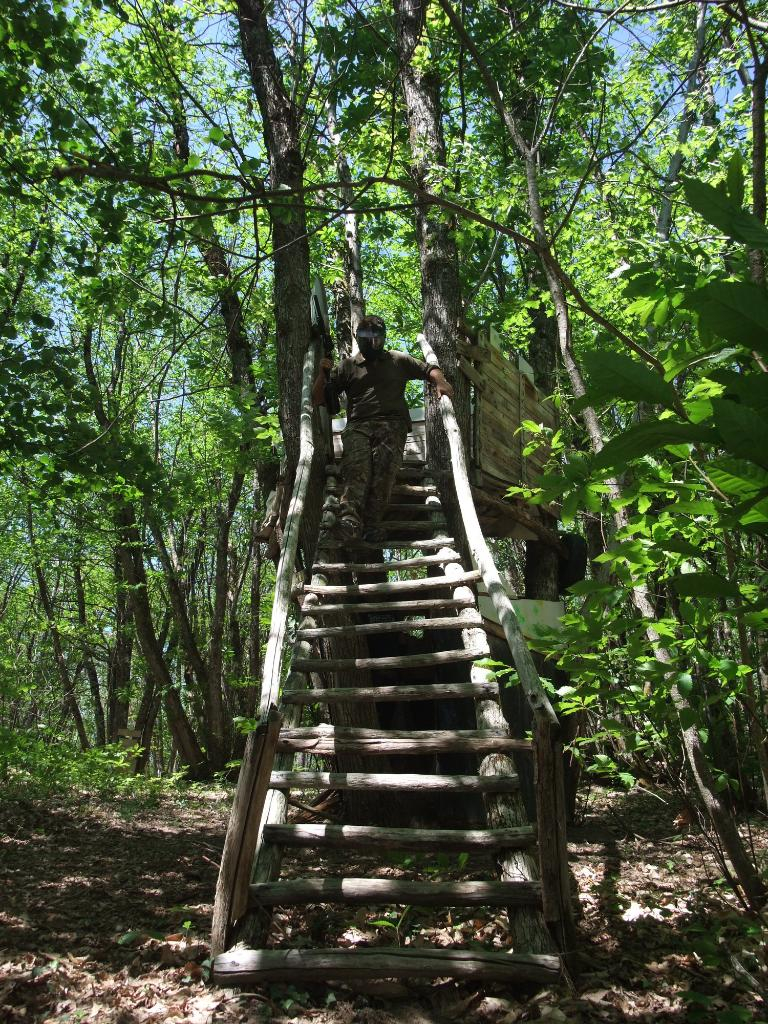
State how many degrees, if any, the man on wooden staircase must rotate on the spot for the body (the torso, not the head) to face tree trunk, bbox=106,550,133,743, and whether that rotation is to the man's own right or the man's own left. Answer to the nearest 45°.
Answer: approximately 135° to the man's own right

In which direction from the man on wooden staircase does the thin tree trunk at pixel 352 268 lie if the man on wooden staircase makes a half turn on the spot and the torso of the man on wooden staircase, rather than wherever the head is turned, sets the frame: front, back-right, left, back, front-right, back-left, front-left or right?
front

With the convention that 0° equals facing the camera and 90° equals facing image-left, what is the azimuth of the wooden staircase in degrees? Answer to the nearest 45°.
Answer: approximately 0°

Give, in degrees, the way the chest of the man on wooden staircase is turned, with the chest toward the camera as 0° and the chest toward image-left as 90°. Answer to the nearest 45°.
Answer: approximately 0°
